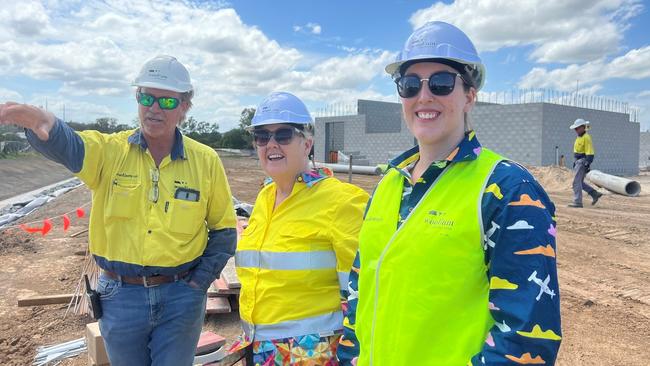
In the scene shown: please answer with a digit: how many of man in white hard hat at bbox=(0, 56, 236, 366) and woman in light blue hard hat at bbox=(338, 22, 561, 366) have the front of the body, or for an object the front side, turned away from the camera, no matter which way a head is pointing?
0

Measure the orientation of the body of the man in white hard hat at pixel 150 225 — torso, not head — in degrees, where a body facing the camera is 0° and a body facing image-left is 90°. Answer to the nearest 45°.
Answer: approximately 0°

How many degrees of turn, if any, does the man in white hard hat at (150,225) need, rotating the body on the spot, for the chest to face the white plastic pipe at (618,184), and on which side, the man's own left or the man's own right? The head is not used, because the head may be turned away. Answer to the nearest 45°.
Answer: approximately 135° to the man's own left

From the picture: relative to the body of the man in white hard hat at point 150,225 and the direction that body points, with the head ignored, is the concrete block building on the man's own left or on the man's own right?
on the man's own left

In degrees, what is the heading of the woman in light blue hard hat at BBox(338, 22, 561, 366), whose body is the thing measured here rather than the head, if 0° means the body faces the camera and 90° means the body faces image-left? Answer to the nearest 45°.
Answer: approximately 45°

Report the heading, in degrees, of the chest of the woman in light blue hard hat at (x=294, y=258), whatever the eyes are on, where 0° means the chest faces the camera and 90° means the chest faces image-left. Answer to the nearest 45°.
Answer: approximately 45°

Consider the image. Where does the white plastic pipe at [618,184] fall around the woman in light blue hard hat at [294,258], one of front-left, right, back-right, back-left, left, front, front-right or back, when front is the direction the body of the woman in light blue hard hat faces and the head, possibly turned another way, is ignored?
back

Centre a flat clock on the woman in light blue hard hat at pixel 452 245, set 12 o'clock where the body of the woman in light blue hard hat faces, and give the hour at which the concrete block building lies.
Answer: The concrete block building is roughly at 5 o'clock from the woman in light blue hard hat.

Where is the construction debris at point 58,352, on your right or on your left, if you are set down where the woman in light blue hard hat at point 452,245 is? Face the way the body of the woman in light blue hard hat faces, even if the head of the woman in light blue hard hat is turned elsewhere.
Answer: on your right

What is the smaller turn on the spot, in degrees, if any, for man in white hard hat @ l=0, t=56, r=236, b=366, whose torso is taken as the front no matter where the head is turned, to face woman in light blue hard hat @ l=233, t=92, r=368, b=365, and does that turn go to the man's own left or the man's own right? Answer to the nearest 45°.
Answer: approximately 45° to the man's own left

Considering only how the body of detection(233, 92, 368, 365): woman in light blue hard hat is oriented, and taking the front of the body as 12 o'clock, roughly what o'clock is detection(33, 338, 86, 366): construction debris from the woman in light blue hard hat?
The construction debris is roughly at 3 o'clock from the woman in light blue hard hat.

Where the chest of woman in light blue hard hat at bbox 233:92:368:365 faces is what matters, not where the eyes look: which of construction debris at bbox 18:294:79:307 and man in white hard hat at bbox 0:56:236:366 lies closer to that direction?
the man in white hard hat
